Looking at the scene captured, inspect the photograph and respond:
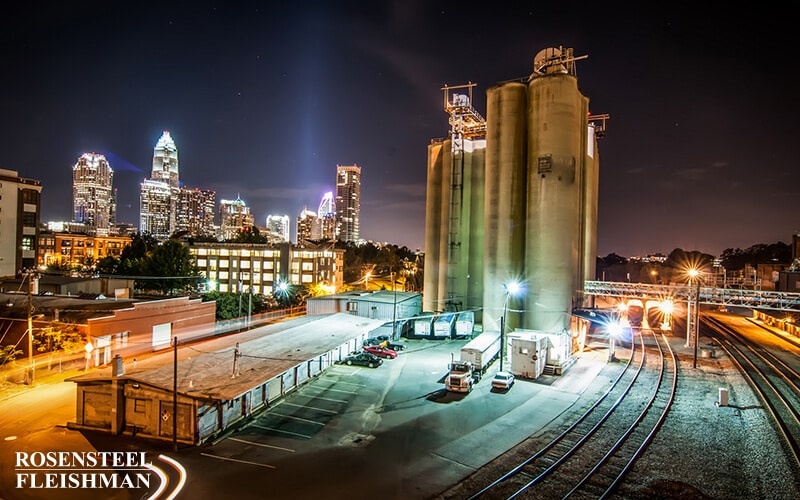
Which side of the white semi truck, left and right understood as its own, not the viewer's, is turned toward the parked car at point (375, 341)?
right

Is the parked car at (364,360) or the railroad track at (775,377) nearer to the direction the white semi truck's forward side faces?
the parked car

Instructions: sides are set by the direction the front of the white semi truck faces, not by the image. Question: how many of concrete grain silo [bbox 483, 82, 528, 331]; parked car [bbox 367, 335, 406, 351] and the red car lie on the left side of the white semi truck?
0

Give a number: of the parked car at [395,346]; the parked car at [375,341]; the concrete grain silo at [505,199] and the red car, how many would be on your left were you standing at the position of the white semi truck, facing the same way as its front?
0

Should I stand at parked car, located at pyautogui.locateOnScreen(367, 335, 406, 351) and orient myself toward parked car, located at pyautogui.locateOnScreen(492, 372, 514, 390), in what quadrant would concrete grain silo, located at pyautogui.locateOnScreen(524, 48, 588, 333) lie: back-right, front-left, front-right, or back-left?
front-left

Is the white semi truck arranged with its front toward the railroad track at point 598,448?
no

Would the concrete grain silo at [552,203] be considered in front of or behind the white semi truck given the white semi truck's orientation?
behind

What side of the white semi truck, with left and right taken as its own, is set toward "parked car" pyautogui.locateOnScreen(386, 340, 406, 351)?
right
